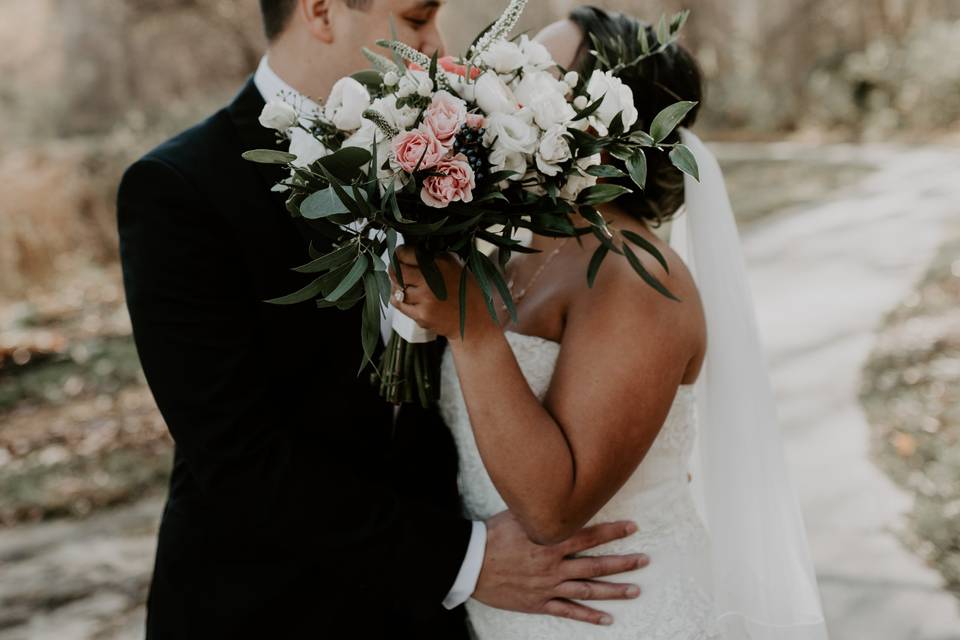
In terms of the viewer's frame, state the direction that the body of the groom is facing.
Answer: to the viewer's right

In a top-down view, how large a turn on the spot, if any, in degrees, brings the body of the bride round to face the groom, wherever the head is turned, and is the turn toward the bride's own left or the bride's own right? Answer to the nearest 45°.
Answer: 0° — they already face them

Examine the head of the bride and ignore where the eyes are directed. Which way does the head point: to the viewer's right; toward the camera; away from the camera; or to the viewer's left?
to the viewer's left

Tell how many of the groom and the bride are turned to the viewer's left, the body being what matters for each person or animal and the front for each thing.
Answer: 1

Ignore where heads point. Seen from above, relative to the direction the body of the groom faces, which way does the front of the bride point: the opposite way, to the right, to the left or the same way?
the opposite way

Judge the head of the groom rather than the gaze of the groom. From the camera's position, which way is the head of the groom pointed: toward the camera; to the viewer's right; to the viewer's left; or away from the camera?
to the viewer's right

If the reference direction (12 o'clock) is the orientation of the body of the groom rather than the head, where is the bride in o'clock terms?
The bride is roughly at 12 o'clock from the groom.

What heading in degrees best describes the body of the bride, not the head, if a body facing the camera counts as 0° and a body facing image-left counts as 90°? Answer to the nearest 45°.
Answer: approximately 90°
